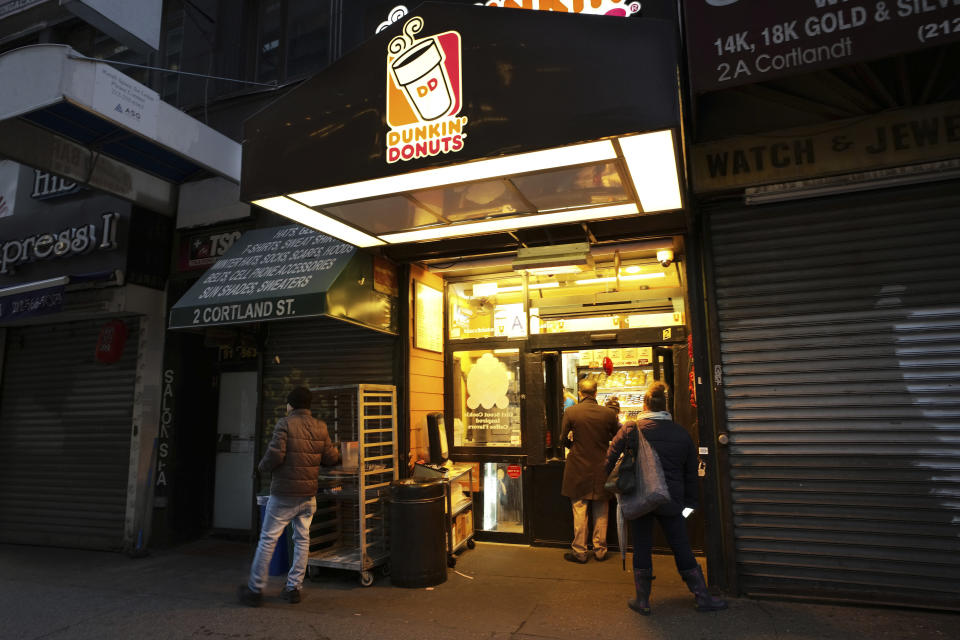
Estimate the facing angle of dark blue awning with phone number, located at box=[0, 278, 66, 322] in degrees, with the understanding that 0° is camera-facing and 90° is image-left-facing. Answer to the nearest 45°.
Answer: approximately 45°

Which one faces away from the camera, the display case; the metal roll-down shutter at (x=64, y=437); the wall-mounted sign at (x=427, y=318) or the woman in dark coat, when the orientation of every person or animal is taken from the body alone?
the woman in dark coat

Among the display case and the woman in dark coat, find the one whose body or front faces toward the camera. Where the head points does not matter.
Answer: the display case

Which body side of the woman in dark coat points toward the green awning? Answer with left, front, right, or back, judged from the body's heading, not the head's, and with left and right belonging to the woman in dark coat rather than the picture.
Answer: left

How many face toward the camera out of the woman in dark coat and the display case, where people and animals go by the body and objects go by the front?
1

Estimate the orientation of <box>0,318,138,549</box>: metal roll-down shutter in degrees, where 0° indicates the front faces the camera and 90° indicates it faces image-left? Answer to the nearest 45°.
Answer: approximately 0°

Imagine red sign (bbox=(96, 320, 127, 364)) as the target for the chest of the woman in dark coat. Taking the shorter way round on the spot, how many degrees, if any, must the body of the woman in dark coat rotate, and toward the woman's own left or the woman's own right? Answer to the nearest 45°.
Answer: approximately 90° to the woman's own left

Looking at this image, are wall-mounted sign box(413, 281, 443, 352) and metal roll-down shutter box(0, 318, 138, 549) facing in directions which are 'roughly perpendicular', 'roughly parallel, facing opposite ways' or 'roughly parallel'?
roughly parallel

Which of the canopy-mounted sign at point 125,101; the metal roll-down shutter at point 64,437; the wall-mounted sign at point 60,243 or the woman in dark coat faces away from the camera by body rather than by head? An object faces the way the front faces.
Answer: the woman in dark coat

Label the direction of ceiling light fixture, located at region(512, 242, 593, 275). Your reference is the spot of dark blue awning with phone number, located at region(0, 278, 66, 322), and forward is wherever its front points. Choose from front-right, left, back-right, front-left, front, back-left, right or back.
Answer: left

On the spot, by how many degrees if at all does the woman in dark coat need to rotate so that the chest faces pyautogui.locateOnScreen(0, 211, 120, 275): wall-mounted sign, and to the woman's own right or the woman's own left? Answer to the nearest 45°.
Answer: approximately 90° to the woman's own left

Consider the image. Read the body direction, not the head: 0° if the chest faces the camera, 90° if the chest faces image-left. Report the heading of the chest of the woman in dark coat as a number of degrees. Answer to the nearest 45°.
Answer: approximately 180°

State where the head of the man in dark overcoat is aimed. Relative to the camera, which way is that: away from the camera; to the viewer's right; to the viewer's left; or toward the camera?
away from the camera

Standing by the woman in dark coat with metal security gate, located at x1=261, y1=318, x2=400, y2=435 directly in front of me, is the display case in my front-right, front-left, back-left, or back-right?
front-right

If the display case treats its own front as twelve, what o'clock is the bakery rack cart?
The bakery rack cart is roughly at 2 o'clock from the display case.

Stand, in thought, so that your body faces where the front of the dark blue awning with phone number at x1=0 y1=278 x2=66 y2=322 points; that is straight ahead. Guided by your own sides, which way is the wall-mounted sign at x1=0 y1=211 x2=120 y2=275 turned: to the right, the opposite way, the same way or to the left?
the same way
